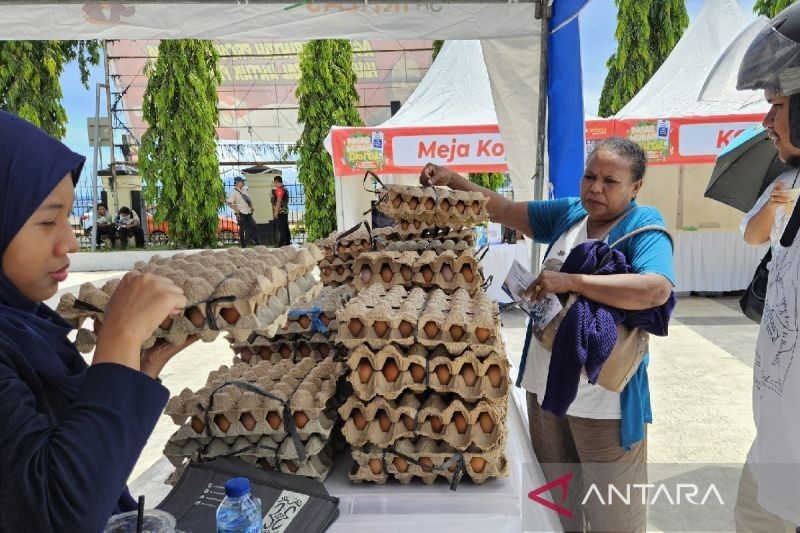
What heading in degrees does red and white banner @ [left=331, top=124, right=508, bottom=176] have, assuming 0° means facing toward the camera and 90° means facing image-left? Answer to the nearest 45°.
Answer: approximately 0°

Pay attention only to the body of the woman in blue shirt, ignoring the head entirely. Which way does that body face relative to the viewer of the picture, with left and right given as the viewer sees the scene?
facing the viewer and to the left of the viewer

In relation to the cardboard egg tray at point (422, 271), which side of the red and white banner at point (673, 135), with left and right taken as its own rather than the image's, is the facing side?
front

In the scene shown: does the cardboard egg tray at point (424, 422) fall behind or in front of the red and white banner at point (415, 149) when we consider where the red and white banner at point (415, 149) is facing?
in front

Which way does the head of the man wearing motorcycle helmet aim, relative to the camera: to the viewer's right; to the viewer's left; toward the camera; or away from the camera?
to the viewer's left

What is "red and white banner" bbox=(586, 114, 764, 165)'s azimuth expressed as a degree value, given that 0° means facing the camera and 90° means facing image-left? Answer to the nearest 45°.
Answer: approximately 0°

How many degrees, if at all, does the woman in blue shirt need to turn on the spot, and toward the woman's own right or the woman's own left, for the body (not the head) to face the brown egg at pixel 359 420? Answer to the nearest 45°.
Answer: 0° — they already face it

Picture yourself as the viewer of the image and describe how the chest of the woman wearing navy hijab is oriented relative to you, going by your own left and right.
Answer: facing to the right of the viewer

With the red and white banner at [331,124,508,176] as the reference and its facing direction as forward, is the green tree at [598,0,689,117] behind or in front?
behind

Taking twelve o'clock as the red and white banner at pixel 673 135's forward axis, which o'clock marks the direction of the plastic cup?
The plastic cup is roughly at 12 o'clock from the red and white banner.

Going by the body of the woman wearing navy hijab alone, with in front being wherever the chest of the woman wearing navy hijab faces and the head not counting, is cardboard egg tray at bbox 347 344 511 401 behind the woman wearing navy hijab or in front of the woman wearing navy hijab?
in front

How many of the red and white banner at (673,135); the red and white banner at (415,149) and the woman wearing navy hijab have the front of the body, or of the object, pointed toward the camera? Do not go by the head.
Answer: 2

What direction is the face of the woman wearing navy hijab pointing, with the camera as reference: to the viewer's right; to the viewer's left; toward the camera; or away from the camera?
to the viewer's right

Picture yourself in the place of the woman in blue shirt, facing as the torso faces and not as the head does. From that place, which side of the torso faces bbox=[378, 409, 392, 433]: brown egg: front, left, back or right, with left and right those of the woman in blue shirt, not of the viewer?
front
